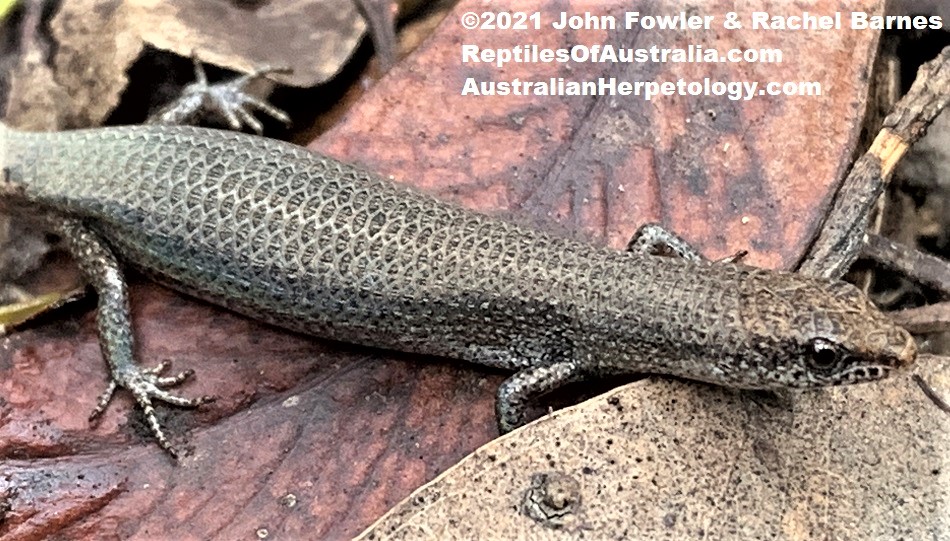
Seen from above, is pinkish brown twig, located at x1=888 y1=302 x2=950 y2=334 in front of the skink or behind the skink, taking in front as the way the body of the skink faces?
in front

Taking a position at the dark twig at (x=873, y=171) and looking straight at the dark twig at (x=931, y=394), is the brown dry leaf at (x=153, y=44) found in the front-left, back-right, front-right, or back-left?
back-right

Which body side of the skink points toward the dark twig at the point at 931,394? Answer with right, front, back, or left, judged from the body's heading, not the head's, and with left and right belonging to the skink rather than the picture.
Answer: front

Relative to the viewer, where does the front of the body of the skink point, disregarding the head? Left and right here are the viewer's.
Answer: facing to the right of the viewer

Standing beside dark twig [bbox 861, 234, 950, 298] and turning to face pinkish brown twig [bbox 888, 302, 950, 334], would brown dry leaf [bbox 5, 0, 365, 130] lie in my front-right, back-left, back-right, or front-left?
back-right

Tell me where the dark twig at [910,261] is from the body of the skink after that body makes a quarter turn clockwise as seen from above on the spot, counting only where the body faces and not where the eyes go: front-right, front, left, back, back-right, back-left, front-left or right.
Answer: left

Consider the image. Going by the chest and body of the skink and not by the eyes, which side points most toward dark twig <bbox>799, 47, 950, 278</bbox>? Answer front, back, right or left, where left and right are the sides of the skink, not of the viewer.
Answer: front
